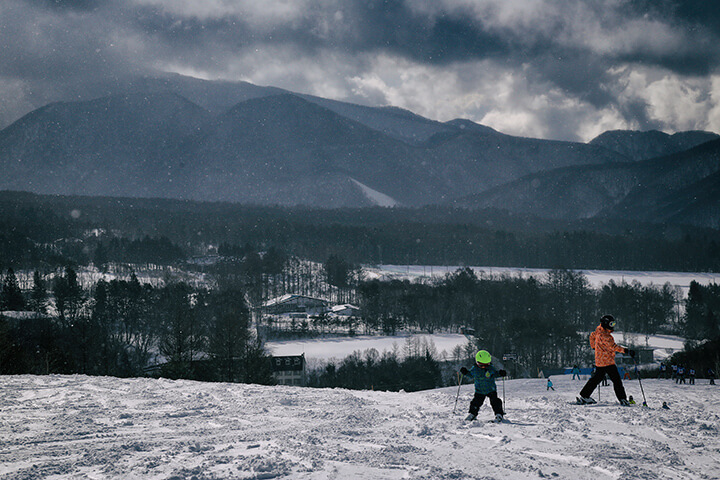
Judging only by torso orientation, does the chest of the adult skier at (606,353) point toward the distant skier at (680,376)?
no

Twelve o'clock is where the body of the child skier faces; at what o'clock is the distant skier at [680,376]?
The distant skier is roughly at 7 o'clock from the child skier.

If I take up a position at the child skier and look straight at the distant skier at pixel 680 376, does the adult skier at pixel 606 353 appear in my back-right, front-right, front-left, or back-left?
front-right

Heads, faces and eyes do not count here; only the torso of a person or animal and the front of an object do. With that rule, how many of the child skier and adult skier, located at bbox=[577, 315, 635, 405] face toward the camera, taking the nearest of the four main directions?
1

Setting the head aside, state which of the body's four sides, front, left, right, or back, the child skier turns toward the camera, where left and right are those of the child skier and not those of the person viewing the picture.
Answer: front

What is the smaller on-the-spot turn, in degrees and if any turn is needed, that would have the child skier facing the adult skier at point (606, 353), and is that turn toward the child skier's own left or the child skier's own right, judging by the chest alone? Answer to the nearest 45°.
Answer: approximately 135° to the child skier's own left

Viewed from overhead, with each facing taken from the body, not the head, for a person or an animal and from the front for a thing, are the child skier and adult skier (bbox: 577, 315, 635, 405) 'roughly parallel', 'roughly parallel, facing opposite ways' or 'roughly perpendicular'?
roughly perpendicular

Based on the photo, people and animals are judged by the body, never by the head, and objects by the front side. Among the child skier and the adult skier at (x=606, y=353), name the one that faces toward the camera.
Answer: the child skier
